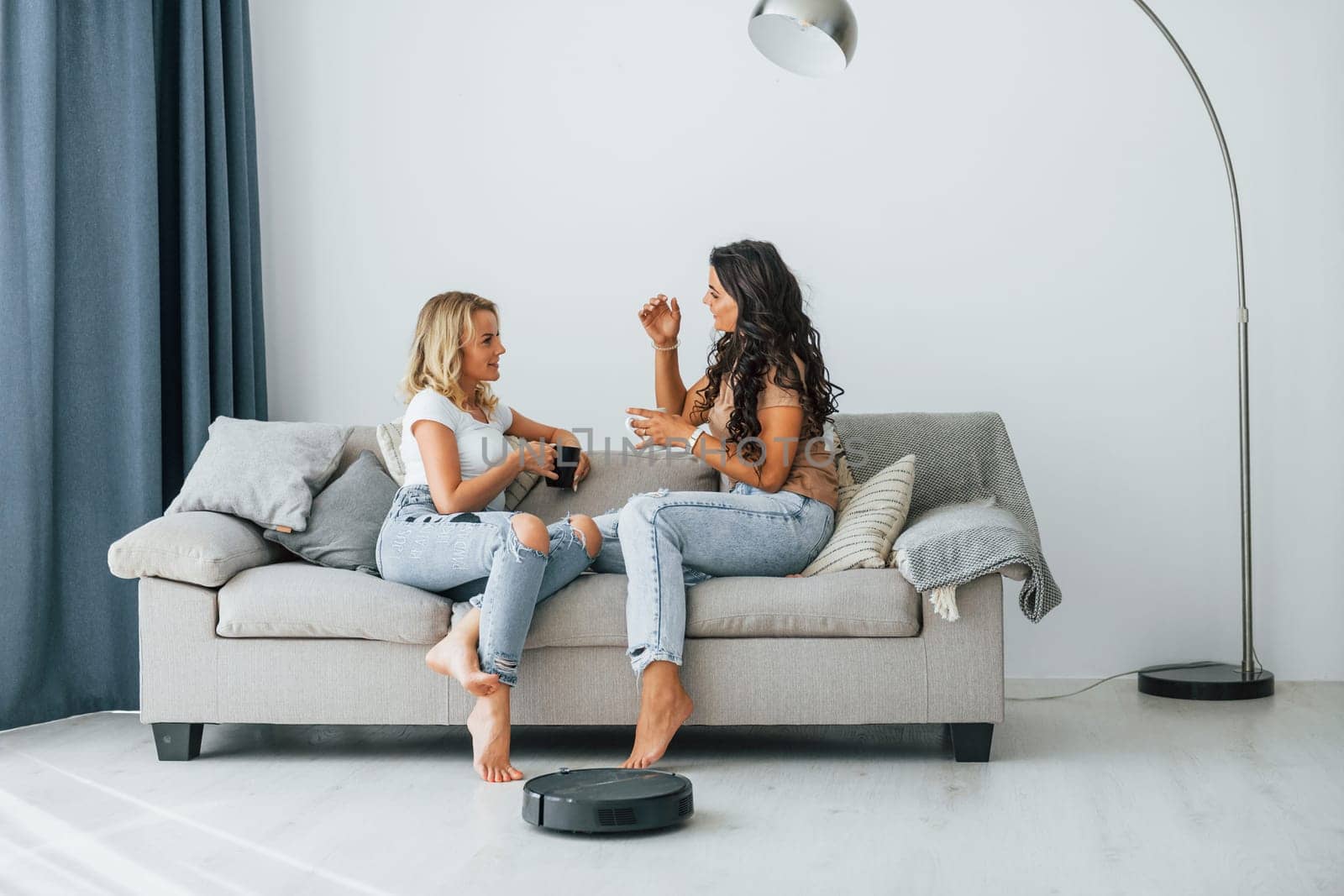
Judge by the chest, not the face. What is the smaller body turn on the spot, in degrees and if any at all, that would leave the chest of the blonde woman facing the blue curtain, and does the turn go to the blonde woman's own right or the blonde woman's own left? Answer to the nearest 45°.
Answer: approximately 180°

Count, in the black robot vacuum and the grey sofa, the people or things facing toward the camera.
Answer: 1

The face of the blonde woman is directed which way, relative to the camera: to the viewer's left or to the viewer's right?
to the viewer's right

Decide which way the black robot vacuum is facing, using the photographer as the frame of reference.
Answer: facing away from the viewer and to the left of the viewer

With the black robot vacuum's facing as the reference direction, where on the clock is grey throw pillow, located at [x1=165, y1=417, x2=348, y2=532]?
The grey throw pillow is roughly at 12 o'clock from the black robot vacuum.

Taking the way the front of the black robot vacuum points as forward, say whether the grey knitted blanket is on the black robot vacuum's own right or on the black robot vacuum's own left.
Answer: on the black robot vacuum's own right

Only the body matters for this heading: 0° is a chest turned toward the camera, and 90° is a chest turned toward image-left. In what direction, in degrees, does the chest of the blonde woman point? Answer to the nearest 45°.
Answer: approximately 315°

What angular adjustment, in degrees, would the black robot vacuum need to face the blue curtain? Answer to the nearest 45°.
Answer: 0° — it already faces it
